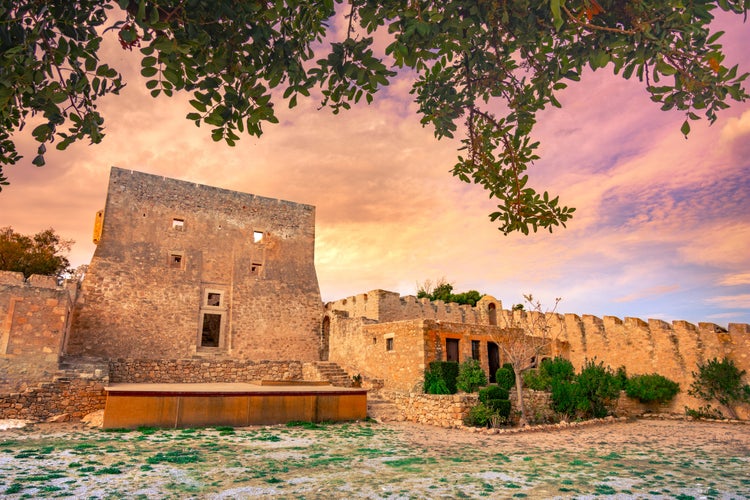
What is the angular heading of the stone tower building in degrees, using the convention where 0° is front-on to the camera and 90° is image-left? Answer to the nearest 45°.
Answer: approximately 0°

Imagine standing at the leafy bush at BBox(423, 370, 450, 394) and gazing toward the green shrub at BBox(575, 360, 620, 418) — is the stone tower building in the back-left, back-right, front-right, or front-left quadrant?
back-left

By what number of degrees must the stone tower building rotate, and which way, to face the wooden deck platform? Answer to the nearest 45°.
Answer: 0° — it already faces it

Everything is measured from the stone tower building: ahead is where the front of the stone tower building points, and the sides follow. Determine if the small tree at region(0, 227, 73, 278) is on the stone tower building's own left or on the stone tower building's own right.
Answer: on the stone tower building's own right

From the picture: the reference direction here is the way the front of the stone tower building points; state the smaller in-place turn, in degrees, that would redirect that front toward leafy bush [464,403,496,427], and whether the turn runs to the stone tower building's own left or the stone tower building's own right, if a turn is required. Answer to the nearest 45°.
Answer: approximately 45° to the stone tower building's own left

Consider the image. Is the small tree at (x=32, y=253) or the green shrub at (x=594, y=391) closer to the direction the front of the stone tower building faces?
the green shrub

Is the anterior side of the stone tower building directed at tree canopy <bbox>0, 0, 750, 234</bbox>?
yes
